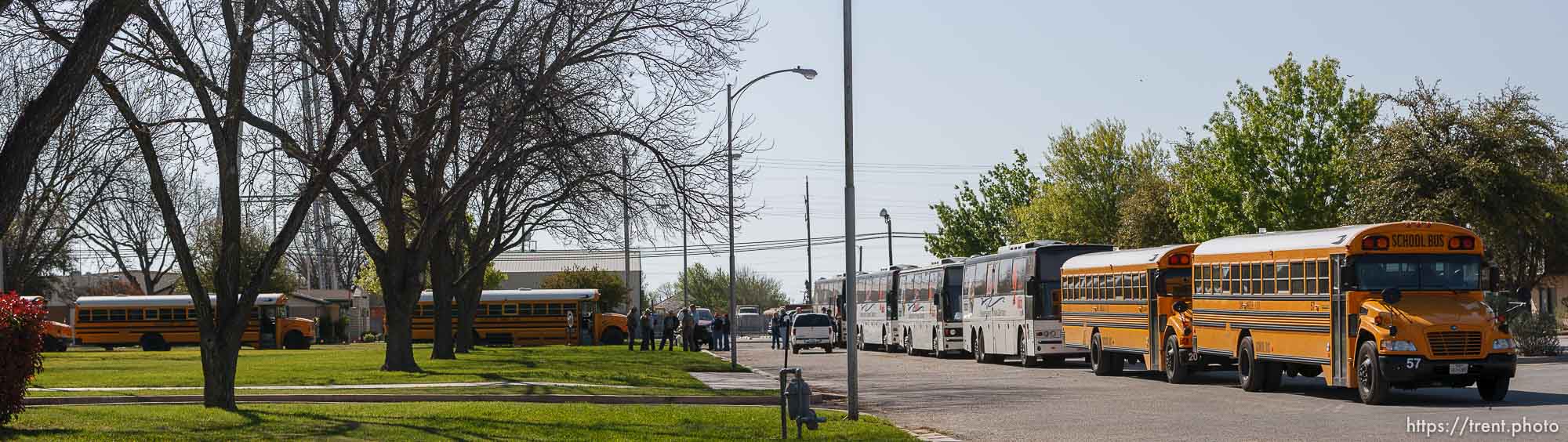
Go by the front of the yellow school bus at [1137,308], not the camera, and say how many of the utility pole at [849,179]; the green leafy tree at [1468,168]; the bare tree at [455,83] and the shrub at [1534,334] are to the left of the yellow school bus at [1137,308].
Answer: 2

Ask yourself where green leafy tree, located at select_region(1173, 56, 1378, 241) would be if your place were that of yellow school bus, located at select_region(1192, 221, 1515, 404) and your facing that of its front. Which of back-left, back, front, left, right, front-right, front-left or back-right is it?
back-left

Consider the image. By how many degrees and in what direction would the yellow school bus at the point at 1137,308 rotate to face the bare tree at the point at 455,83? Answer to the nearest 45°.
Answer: approximately 135° to its right

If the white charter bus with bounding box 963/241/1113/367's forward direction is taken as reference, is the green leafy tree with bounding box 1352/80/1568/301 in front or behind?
in front

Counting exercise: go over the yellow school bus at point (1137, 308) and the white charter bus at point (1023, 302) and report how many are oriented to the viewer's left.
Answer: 0

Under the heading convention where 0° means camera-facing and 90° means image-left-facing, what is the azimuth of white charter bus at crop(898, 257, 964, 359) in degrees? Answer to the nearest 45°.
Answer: approximately 315°

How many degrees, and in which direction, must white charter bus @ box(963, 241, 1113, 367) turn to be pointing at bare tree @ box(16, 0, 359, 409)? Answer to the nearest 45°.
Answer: approximately 90° to its right

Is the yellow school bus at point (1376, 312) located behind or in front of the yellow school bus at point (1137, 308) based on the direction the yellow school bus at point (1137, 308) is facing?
in front

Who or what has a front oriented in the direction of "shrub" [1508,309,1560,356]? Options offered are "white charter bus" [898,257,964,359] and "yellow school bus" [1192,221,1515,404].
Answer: the white charter bus

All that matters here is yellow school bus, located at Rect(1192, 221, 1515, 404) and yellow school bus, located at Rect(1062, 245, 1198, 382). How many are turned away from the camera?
0

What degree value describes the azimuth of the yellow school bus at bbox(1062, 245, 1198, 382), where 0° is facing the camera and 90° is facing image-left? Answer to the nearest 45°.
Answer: approximately 315°

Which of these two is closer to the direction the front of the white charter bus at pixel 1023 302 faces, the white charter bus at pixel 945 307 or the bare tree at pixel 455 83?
the bare tree
